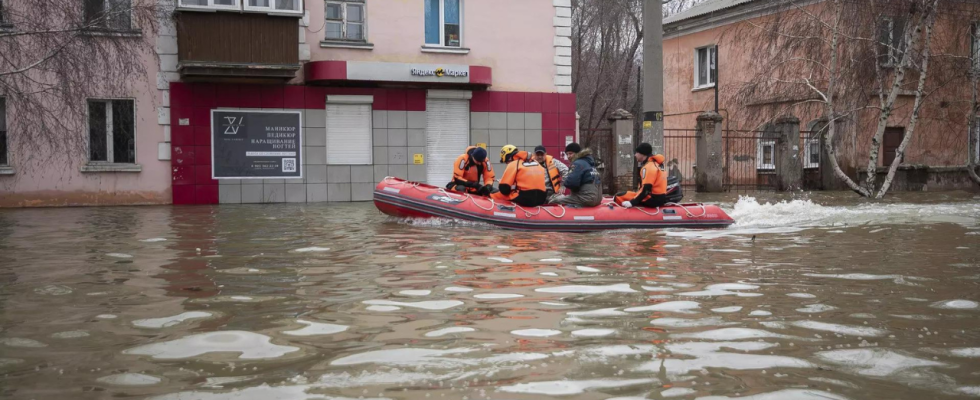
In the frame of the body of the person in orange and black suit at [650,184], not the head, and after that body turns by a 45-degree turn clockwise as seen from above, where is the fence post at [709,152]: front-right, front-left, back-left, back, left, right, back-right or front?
front-right

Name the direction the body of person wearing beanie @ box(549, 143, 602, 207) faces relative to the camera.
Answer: to the viewer's left

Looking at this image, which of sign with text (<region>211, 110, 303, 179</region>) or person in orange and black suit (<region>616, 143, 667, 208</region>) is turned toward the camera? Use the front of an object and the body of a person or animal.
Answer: the sign with text

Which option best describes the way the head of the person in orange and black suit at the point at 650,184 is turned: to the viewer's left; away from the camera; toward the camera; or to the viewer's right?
to the viewer's left

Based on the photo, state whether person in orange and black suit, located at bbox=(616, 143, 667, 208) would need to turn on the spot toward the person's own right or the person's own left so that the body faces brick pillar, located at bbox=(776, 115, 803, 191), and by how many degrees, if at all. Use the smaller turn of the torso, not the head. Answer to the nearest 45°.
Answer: approximately 90° to the person's own right

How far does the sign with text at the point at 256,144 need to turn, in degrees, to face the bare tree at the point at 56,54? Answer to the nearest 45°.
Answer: approximately 45° to its right

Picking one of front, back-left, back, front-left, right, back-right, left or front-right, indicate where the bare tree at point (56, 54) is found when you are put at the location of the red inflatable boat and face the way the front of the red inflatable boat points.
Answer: front

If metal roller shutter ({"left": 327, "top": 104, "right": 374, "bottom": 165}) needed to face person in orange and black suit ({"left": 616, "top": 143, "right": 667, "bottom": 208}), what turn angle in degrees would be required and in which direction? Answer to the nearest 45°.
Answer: approximately 45° to its left

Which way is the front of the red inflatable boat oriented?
to the viewer's left

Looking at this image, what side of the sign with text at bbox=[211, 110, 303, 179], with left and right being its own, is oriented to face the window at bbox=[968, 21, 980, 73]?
left

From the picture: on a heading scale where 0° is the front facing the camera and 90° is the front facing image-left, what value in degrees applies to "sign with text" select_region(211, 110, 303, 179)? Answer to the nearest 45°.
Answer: approximately 0°

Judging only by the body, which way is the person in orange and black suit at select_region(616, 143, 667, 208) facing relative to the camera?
to the viewer's left

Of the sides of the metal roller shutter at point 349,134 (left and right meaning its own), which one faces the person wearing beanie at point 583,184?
front

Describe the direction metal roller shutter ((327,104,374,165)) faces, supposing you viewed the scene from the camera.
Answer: facing the viewer

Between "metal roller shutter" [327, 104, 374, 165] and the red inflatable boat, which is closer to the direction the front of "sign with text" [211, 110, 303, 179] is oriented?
the red inflatable boat
